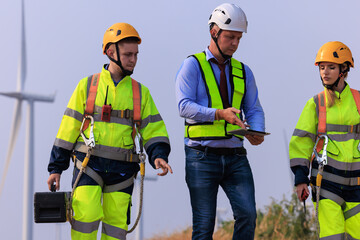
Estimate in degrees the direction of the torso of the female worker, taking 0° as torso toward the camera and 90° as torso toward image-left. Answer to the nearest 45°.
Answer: approximately 0°

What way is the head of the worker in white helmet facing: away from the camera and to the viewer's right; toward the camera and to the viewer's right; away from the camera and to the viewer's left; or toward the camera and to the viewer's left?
toward the camera and to the viewer's right

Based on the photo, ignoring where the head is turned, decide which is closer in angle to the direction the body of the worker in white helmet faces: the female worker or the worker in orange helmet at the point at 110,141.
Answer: the female worker

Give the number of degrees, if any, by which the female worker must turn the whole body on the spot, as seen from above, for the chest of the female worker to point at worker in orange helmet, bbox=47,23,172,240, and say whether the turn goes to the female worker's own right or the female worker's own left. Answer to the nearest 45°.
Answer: approximately 45° to the female worker's own right

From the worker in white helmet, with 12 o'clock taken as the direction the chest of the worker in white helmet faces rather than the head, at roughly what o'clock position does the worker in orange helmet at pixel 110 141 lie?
The worker in orange helmet is roughly at 4 o'clock from the worker in white helmet.

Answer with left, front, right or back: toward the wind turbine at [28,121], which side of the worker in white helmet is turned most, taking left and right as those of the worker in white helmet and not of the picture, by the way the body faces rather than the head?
back

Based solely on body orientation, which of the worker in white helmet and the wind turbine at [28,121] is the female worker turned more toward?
the worker in white helmet
